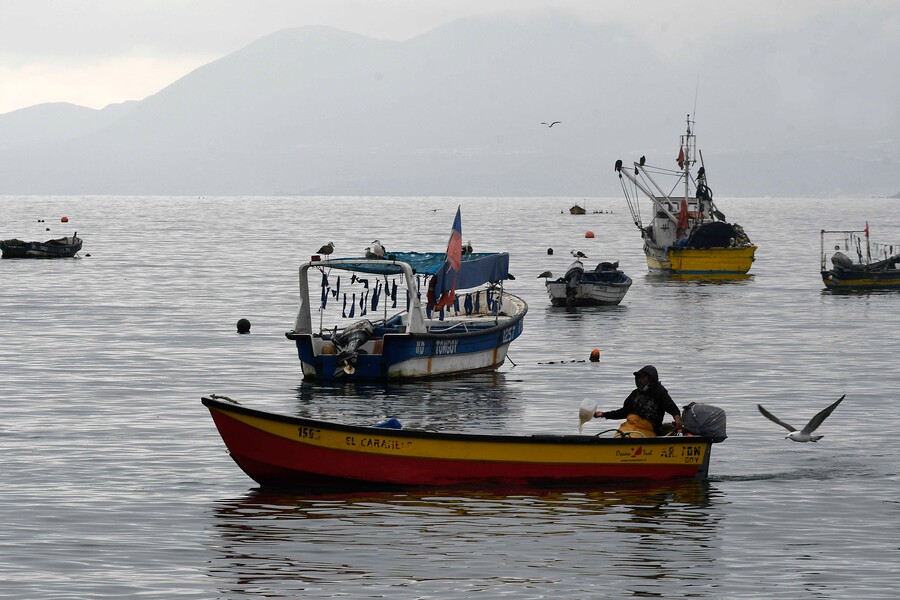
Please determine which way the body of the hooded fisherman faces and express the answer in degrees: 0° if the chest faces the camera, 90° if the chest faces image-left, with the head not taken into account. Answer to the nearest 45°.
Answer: approximately 45°

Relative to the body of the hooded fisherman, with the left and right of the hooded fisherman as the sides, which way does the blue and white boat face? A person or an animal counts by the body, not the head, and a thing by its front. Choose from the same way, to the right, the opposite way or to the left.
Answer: the opposite way

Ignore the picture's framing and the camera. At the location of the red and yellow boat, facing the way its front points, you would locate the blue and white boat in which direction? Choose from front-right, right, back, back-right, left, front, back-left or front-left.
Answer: right

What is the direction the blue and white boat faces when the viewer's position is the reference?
facing away from the viewer and to the right of the viewer

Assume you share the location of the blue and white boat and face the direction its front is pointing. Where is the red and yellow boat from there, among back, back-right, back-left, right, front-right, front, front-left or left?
back-right

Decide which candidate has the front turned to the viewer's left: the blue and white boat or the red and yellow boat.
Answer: the red and yellow boat

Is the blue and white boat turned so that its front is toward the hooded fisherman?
no

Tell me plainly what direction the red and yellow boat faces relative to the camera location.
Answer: facing to the left of the viewer

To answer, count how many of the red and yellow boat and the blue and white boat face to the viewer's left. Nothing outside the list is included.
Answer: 1

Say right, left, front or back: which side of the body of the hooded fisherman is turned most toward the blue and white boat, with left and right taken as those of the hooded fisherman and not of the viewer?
right
